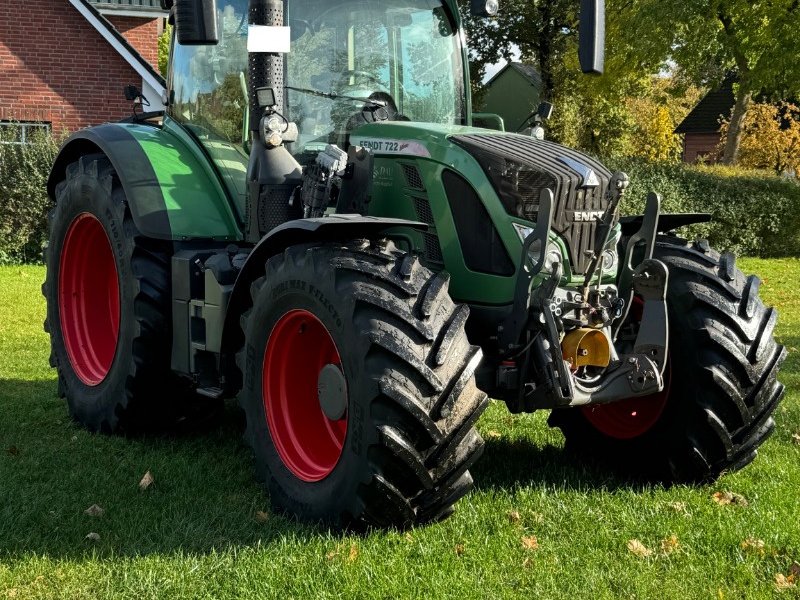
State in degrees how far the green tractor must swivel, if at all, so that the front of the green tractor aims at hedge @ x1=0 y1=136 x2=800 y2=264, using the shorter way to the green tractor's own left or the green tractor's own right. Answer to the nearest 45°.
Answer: approximately 135° to the green tractor's own left

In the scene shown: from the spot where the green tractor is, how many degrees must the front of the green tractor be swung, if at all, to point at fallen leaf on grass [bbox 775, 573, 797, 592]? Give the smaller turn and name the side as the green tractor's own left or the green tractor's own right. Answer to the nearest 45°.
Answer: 0° — it already faces it

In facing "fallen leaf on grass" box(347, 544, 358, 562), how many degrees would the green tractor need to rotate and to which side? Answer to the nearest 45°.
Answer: approximately 45° to its right

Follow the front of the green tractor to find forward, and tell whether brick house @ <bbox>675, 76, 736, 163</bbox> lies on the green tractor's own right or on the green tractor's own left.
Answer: on the green tractor's own left

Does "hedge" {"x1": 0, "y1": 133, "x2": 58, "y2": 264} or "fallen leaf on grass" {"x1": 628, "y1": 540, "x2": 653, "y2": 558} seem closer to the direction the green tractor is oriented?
the fallen leaf on grass

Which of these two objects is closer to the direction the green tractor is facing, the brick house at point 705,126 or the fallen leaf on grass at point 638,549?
the fallen leaf on grass

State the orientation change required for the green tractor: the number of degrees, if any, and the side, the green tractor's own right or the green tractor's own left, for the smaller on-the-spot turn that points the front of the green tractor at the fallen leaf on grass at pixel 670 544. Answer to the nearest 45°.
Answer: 0° — it already faces it

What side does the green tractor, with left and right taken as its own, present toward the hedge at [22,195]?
back

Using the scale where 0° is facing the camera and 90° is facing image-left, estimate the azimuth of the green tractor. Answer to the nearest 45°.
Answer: approximately 315°

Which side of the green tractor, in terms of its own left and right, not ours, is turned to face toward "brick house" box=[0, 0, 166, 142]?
back
